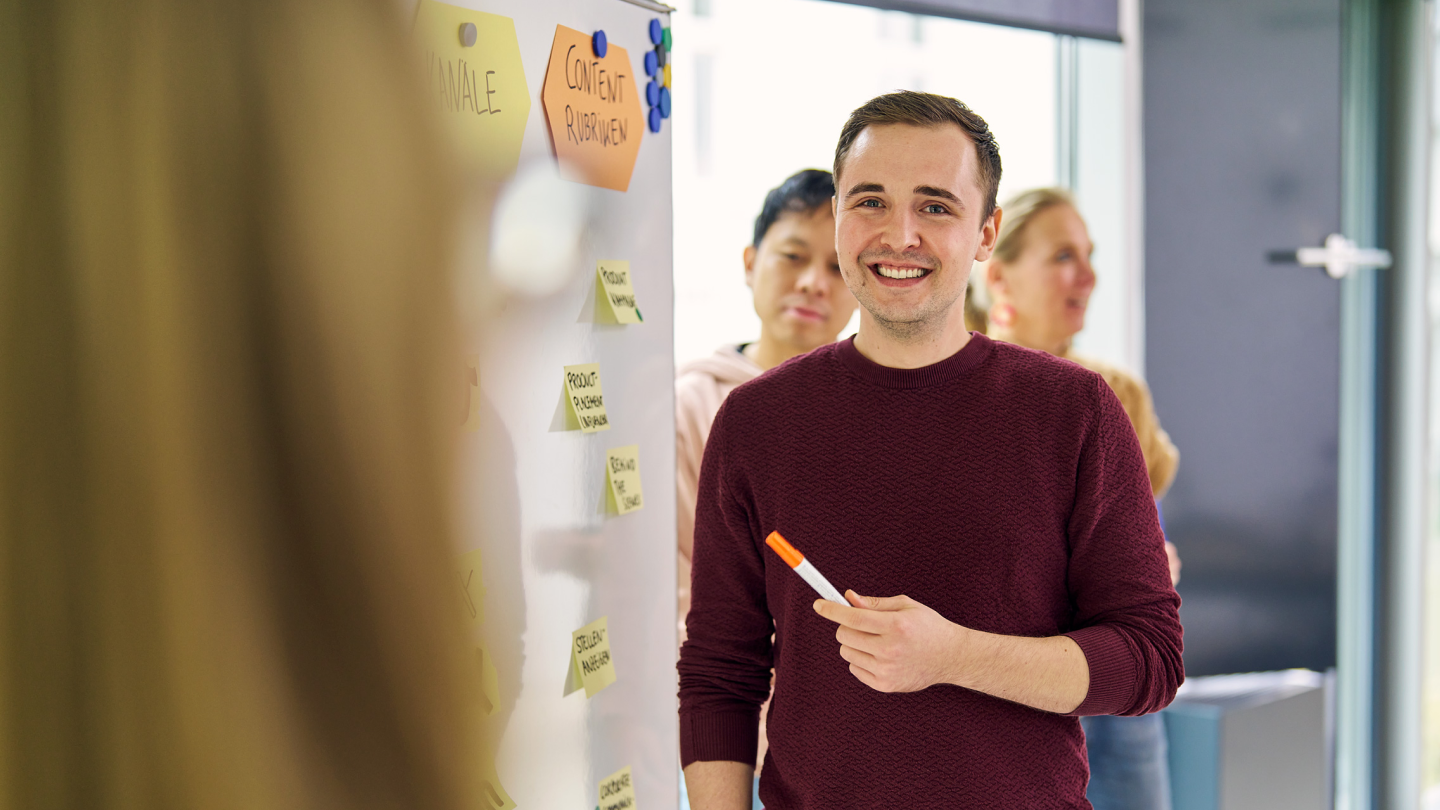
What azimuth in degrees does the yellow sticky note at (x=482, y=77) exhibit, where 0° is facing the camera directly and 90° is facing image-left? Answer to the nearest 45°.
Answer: approximately 315°

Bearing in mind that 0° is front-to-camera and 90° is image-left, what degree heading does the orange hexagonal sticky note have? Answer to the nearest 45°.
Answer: approximately 315°

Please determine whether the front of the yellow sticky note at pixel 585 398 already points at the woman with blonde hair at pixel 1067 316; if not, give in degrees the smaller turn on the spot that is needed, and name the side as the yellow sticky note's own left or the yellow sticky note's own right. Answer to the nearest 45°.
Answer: approximately 90° to the yellow sticky note's own left
